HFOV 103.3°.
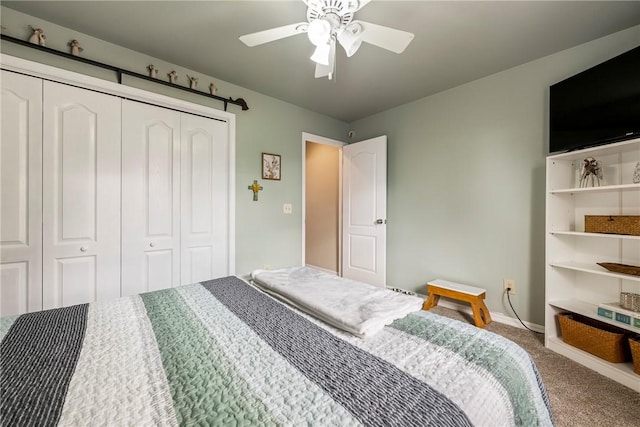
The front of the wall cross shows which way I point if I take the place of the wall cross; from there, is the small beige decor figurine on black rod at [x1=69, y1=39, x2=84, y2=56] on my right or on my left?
on my right

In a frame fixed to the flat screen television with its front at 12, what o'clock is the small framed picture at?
The small framed picture is roughly at 1 o'clock from the flat screen television.

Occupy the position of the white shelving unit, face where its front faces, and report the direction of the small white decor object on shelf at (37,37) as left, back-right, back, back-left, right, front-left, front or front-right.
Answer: front

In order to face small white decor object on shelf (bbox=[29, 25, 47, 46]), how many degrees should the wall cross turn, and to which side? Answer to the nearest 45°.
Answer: approximately 45° to its right

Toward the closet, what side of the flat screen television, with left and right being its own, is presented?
front

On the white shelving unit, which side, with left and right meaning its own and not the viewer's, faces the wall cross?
front

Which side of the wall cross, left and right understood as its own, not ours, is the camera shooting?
front

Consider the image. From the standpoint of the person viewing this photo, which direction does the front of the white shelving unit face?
facing the viewer and to the left of the viewer

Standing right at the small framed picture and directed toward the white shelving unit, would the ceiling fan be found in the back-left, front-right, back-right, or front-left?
front-right

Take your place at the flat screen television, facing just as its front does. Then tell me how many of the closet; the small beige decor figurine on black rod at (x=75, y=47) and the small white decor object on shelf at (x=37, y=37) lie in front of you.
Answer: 3
